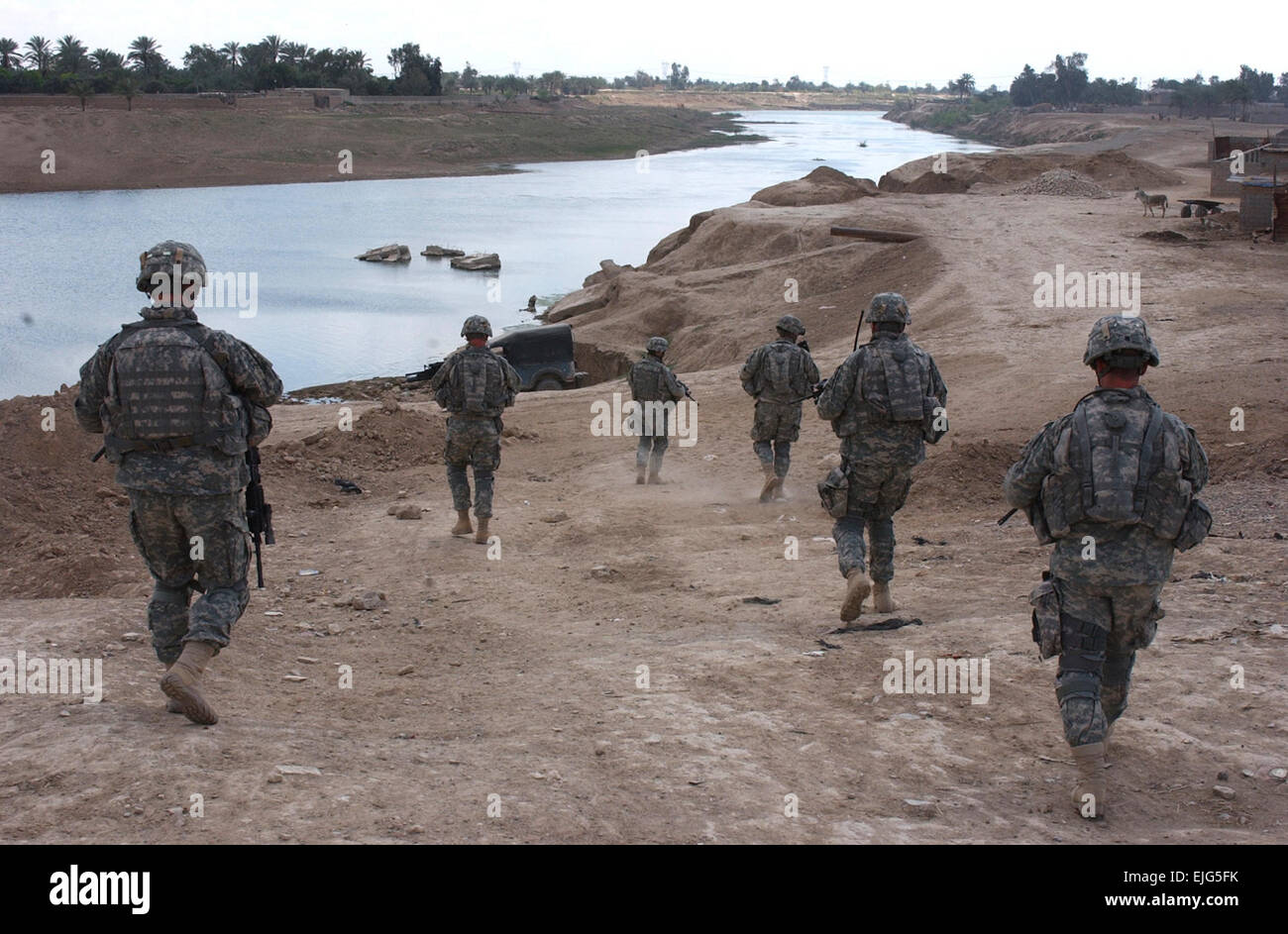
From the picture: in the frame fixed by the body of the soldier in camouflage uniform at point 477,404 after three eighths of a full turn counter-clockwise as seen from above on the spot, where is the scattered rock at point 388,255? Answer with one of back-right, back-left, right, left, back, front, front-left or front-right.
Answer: back-right

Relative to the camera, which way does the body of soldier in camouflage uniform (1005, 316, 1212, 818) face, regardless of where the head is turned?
away from the camera

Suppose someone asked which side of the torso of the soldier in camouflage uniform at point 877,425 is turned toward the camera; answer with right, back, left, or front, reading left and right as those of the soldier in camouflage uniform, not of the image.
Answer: back

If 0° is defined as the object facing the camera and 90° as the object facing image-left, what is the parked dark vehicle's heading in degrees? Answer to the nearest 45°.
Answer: approximately 90°

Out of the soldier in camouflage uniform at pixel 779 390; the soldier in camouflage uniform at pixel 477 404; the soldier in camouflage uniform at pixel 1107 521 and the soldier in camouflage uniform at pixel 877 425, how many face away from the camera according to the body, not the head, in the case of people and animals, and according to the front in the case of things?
4

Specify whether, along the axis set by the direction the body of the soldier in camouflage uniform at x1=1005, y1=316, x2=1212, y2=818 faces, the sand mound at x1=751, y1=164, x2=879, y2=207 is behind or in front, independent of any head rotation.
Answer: in front

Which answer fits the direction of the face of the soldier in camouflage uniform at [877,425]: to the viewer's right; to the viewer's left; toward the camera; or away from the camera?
away from the camera

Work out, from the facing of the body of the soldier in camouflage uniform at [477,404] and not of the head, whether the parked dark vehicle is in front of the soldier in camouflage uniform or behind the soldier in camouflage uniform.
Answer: in front

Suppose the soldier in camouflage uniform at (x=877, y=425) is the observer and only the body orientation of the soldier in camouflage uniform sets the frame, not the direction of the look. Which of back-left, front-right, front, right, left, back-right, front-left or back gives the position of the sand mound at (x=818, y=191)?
front

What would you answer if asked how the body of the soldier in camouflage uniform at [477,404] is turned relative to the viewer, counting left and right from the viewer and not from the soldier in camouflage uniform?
facing away from the viewer

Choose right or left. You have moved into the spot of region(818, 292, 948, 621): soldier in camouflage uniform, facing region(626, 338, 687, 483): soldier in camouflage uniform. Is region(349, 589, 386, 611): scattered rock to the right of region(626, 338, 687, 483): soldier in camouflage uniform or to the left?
left

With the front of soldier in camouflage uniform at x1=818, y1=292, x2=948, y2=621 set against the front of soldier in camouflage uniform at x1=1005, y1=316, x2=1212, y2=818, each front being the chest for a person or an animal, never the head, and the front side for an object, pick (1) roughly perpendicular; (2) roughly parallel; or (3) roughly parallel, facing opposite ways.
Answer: roughly parallel

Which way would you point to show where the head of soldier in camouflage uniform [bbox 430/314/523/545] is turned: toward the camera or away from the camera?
away from the camera

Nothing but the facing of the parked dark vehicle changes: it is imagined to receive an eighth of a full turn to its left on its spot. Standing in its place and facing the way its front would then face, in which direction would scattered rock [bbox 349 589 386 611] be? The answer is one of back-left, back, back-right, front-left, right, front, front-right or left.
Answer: front-left

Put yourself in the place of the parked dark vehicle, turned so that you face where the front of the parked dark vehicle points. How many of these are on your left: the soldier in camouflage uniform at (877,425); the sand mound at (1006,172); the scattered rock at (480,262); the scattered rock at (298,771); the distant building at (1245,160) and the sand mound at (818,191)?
2

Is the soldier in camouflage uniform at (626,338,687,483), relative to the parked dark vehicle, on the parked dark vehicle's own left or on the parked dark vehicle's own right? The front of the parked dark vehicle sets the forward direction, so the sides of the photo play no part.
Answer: on the parked dark vehicle's own left
